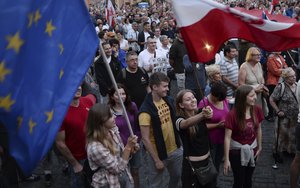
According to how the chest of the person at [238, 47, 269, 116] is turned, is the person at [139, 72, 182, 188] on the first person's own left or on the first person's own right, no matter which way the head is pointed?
on the first person's own right

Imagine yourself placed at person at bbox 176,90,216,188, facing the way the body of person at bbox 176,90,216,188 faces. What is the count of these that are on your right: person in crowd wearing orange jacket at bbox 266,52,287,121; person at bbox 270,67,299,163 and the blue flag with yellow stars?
1

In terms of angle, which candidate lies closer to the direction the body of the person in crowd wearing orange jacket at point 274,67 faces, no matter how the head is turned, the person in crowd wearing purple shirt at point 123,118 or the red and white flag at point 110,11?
the person in crowd wearing purple shirt

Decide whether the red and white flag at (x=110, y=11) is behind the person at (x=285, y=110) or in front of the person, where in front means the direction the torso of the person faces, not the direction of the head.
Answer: behind

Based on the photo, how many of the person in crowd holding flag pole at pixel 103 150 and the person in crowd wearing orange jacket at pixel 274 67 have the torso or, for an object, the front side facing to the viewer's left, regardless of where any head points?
0

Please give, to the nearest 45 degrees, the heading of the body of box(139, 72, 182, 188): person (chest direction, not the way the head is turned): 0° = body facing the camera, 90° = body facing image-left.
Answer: approximately 315°

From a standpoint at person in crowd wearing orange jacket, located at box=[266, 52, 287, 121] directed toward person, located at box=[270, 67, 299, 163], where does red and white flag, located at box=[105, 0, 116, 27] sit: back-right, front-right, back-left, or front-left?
back-right

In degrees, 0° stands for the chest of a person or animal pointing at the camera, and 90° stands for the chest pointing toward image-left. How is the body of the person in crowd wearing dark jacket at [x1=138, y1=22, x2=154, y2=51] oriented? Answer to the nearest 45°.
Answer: approximately 315°

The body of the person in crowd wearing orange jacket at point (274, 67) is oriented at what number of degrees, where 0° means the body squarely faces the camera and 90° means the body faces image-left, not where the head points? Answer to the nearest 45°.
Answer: approximately 315°

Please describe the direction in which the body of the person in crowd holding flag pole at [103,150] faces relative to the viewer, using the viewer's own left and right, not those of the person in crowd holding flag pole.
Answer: facing to the right of the viewer

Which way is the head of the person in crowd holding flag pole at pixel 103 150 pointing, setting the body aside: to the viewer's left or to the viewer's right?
to the viewer's right
